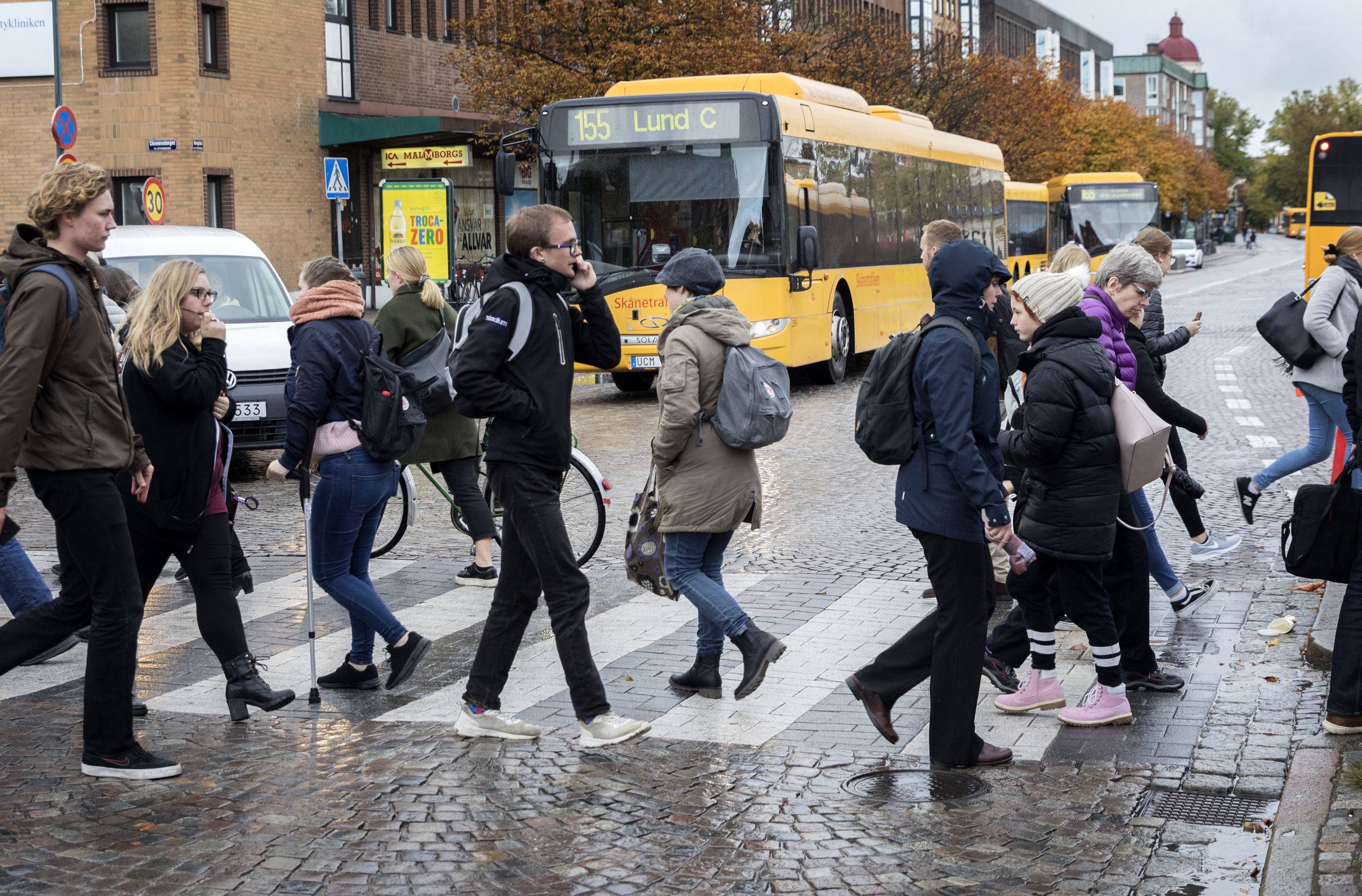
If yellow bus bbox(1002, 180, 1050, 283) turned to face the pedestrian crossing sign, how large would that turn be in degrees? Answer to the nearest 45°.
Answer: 0° — it already faces it

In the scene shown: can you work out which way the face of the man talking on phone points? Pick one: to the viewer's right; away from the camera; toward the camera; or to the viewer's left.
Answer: to the viewer's right

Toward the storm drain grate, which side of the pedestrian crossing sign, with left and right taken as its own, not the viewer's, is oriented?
front

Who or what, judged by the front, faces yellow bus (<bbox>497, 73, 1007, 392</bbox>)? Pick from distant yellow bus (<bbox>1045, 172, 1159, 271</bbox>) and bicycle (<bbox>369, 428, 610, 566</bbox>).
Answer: the distant yellow bus

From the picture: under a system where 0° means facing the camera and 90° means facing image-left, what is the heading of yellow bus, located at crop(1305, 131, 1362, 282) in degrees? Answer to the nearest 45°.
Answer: approximately 180°

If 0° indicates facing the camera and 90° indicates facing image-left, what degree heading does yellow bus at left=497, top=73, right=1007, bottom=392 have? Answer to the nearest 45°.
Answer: approximately 45°

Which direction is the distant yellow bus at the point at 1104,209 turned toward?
toward the camera

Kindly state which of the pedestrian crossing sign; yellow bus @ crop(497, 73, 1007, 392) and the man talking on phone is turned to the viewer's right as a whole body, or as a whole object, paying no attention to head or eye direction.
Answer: the man talking on phone

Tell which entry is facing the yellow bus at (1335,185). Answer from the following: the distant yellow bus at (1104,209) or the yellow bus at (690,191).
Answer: the distant yellow bus

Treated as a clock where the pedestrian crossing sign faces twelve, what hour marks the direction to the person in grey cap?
The person in grey cap is roughly at 12 o'clock from the pedestrian crossing sign.
